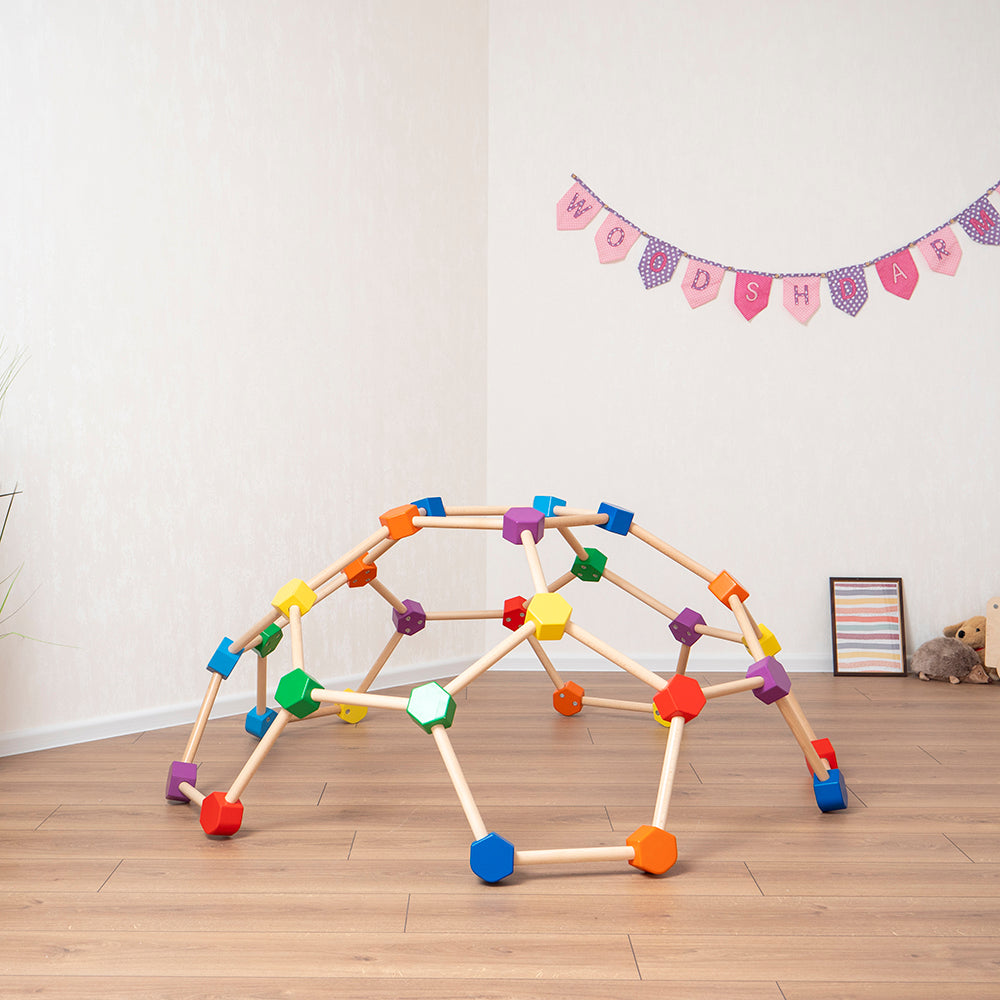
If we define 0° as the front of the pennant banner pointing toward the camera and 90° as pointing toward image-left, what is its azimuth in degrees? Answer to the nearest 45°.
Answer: approximately 0°

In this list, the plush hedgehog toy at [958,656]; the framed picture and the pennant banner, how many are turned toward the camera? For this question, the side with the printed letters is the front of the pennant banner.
2

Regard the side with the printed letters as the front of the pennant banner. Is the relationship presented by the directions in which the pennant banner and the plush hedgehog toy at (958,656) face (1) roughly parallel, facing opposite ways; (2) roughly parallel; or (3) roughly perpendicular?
roughly perpendicular

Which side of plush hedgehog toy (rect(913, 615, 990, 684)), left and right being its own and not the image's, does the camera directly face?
right
